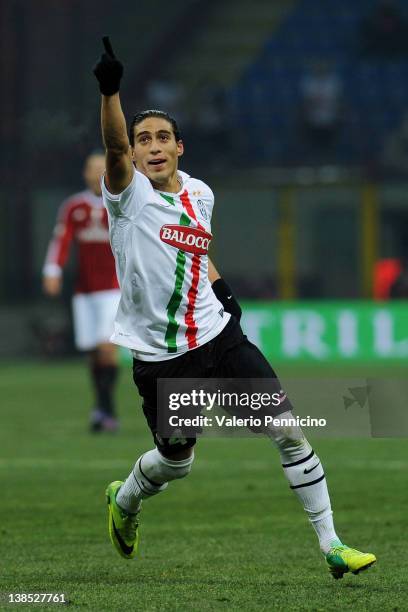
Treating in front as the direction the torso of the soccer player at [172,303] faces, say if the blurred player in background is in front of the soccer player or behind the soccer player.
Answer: behind

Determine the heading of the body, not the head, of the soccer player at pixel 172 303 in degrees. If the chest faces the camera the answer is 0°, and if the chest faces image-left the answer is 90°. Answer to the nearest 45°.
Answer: approximately 315°
